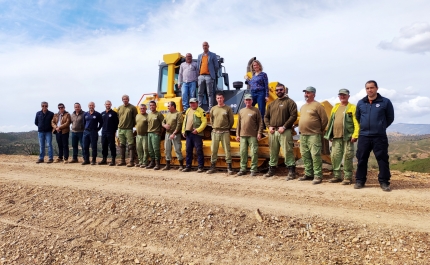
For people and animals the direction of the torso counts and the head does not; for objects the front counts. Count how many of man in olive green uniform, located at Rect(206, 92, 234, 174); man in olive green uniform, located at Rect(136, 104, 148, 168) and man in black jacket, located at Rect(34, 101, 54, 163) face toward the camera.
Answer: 3

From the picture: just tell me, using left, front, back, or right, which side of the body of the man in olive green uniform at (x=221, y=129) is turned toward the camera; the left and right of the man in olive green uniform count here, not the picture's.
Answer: front

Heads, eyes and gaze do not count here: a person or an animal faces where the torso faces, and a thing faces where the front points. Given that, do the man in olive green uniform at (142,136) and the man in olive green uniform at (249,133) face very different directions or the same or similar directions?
same or similar directions

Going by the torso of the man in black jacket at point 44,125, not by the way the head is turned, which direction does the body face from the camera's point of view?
toward the camera

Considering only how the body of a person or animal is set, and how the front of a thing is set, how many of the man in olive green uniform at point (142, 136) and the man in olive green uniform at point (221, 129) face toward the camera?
2

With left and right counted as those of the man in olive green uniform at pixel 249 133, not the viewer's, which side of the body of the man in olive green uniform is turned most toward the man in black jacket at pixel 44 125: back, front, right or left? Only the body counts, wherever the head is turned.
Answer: right

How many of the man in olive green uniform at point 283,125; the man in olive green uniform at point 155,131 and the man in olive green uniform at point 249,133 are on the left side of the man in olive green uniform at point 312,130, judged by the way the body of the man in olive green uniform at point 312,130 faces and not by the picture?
0

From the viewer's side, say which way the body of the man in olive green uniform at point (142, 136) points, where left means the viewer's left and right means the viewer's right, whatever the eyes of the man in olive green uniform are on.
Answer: facing the viewer

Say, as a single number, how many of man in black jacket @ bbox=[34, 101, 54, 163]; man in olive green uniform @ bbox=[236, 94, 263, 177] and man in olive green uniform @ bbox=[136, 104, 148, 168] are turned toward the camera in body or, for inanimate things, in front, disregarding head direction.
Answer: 3

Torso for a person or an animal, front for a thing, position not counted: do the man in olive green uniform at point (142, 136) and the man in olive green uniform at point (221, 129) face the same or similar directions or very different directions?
same or similar directions

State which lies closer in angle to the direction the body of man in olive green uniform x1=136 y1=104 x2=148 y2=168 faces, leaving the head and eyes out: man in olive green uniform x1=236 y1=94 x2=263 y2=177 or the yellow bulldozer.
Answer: the man in olive green uniform

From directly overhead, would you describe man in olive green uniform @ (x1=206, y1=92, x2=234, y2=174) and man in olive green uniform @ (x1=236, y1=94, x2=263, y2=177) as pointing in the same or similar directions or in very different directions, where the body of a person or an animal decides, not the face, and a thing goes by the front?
same or similar directions
